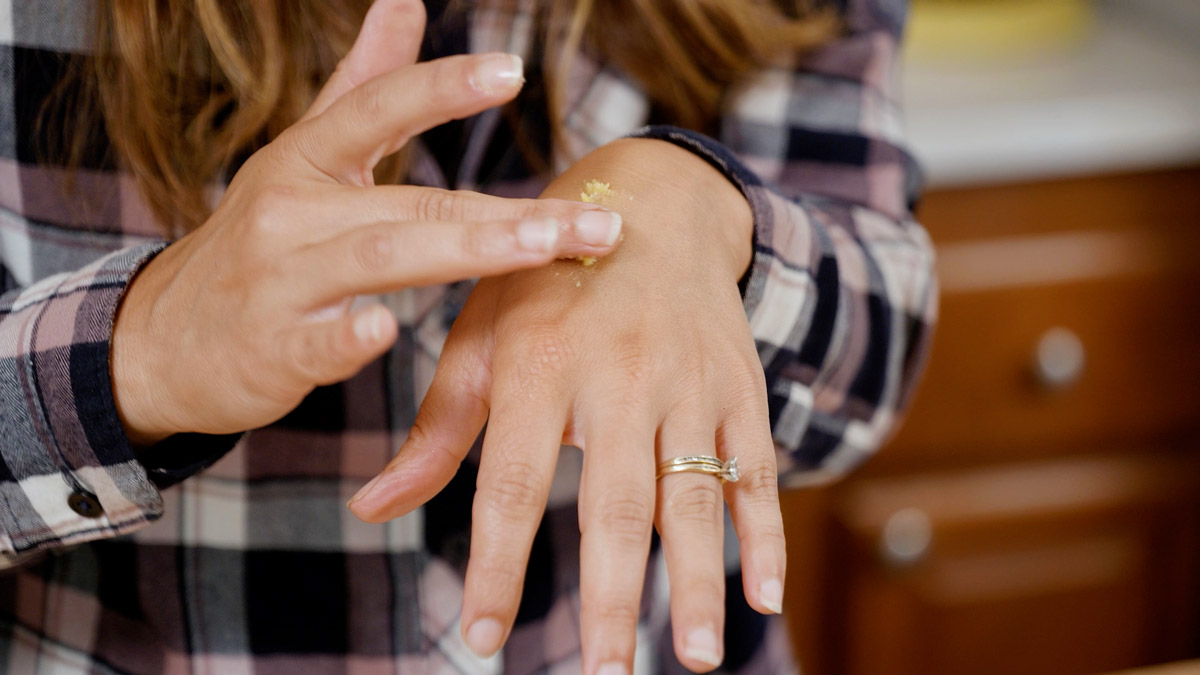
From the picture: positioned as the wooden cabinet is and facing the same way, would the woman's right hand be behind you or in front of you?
in front

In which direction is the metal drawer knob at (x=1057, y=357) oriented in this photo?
toward the camera

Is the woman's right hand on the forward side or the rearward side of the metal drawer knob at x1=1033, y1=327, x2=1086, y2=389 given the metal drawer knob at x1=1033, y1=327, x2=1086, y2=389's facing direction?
on the forward side

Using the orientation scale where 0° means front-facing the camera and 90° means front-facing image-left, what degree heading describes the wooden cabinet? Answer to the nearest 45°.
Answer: approximately 0°
